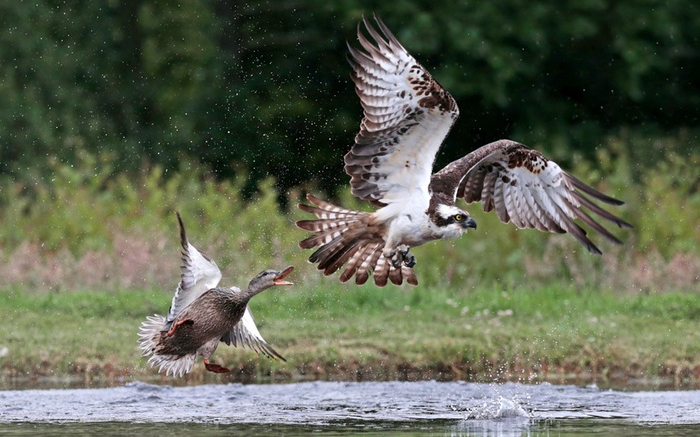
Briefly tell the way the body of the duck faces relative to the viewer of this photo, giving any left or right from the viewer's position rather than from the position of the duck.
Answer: facing to the right of the viewer

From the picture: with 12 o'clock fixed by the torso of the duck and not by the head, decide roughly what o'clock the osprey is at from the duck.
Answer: The osprey is roughly at 12 o'clock from the duck.
